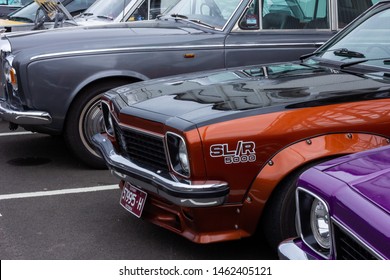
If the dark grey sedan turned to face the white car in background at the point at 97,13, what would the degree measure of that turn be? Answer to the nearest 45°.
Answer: approximately 90° to its right

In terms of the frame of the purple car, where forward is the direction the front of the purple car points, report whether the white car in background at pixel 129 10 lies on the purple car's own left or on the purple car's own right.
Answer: on the purple car's own right

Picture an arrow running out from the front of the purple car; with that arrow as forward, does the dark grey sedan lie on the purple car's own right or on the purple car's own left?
on the purple car's own right

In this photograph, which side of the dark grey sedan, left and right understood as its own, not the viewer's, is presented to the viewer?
left

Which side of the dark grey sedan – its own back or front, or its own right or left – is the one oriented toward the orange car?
left

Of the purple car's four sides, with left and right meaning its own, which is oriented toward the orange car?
right

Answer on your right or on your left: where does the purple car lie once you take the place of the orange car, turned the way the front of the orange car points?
on your left

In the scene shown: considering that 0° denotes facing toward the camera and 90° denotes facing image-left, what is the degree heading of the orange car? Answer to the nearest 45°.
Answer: approximately 45°
